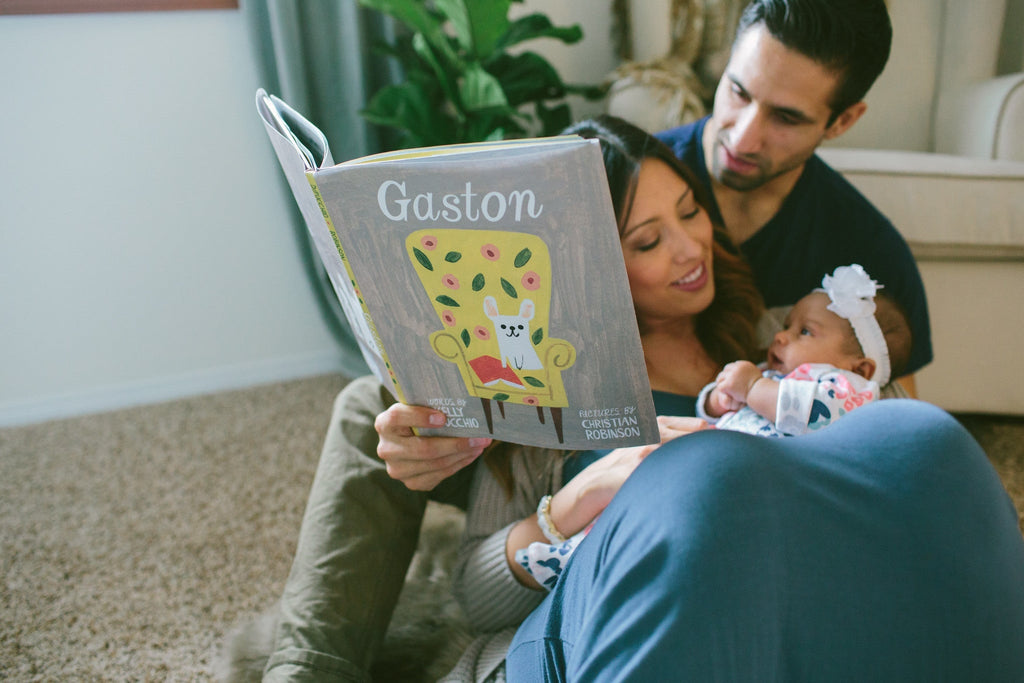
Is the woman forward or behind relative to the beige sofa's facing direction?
forward

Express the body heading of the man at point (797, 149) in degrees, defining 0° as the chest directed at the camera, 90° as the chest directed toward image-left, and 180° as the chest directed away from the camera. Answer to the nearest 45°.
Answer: approximately 45°

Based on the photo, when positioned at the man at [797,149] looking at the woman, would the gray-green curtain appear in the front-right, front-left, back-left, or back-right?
back-right

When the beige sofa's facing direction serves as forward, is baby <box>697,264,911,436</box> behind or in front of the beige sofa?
in front

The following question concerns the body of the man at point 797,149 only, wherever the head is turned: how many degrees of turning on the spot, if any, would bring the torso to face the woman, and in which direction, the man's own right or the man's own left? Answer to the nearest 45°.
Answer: approximately 45° to the man's own left

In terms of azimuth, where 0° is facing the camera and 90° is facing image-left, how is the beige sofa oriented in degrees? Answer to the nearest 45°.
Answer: approximately 0°
